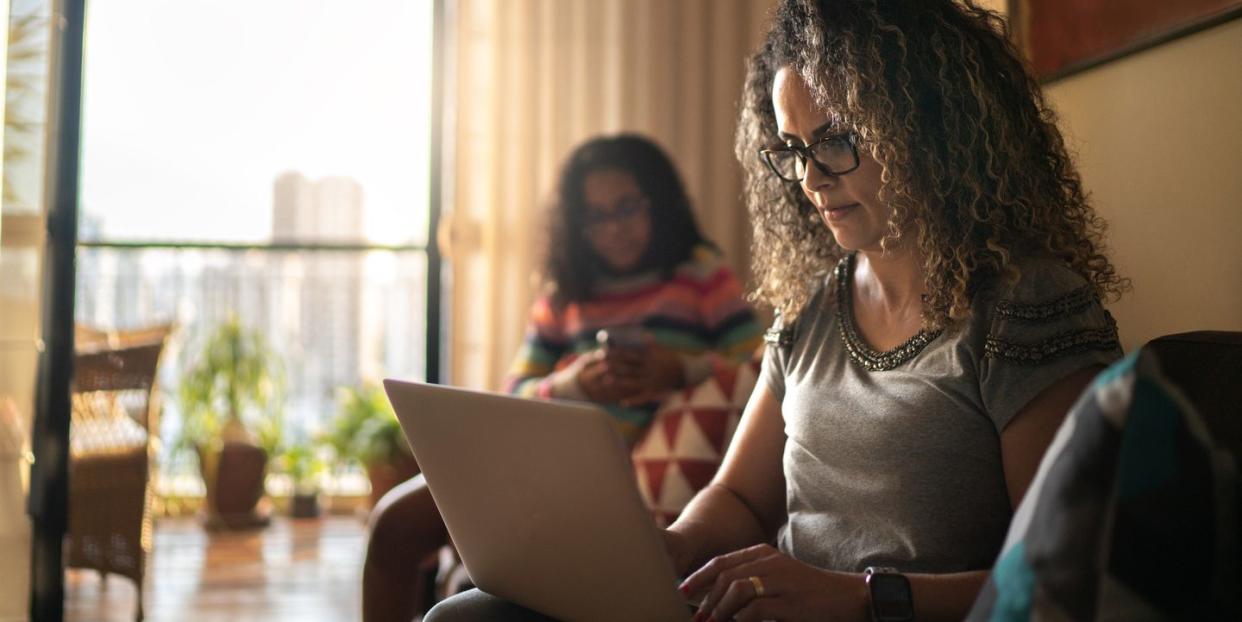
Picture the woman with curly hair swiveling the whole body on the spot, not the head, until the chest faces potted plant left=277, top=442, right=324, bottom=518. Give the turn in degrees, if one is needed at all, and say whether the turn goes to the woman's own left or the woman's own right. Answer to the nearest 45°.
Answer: approximately 90° to the woman's own right

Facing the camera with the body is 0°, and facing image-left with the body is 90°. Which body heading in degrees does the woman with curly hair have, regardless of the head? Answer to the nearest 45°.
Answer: approximately 45°

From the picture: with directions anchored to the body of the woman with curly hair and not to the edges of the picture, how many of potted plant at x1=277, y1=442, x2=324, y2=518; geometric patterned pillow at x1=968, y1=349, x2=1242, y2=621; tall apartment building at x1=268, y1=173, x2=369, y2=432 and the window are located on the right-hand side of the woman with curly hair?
3

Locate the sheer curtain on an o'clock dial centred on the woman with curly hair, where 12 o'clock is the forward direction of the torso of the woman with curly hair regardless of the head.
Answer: The sheer curtain is roughly at 4 o'clock from the woman with curly hair.

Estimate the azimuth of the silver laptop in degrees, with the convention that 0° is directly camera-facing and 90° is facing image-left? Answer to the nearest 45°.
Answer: approximately 225°

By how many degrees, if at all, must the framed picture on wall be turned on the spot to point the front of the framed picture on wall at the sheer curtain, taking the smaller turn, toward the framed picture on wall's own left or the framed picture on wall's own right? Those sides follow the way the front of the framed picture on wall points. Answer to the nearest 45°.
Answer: approximately 90° to the framed picture on wall's own right

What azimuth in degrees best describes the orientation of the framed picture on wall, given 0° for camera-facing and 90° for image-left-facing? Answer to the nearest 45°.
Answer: approximately 45°

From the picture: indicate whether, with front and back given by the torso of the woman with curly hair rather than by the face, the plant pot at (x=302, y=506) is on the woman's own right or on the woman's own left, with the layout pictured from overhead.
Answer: on the woman's own right

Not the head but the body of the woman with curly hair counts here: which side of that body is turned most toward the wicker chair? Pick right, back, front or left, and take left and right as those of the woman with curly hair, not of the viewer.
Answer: right
